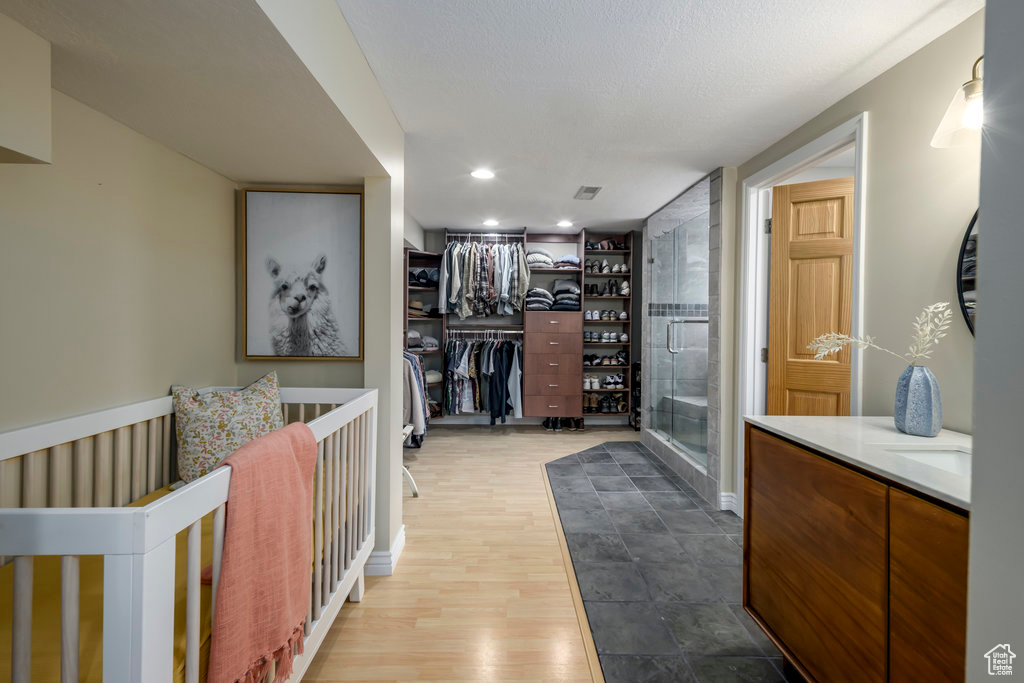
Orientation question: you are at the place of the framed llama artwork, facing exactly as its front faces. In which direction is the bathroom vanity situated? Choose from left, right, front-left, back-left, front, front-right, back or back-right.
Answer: front-left

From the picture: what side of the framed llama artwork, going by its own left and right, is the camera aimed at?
front

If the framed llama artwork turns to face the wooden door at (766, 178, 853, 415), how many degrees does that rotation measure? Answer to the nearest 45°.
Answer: approximately 90° to its left

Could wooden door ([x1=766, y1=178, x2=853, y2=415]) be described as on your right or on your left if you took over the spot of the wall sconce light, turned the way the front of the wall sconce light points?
on your right

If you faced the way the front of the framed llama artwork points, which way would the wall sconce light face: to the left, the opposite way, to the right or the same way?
to the right

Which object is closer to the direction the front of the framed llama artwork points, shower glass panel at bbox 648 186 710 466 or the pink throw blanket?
the pink throw blanket

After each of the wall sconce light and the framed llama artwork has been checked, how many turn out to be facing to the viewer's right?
0

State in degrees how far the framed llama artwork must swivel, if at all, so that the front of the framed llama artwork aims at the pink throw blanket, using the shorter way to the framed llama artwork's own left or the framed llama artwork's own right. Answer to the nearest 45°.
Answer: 0° — it already faces it

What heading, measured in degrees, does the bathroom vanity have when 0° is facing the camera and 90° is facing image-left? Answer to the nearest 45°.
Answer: approximately 45°

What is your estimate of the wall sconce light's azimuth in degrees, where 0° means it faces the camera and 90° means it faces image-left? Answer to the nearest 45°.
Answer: approximately 45°

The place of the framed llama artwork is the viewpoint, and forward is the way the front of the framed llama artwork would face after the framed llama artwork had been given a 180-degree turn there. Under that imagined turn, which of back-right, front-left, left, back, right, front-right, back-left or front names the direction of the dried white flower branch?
back-right

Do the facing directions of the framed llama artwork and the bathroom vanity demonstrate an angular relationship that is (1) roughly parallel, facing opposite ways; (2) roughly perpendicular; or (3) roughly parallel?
roughly perpendicular

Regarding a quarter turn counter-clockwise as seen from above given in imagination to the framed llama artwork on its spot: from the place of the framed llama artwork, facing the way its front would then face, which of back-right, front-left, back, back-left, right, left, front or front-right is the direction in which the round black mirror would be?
front-right

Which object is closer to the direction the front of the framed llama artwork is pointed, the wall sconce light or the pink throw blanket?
the pink throw blanket
